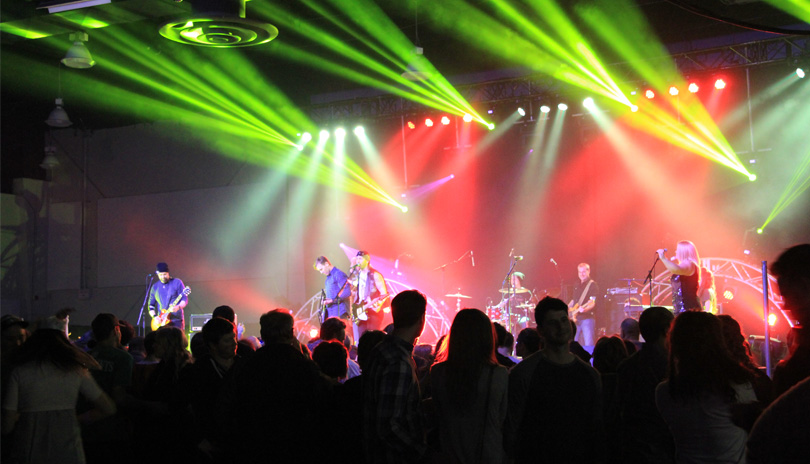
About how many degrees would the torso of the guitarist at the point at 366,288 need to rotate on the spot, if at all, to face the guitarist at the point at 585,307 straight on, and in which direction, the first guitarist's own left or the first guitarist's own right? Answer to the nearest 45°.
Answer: approximately 135° to the first guitarist's own left

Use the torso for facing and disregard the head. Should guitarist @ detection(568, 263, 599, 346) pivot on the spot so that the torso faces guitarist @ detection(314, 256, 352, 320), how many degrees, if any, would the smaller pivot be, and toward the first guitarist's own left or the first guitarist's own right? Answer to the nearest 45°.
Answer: approximately 45° to the first guitarist's own right

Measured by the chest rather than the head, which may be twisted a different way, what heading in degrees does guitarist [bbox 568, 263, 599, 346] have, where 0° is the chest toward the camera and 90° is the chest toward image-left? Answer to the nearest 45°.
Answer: approximately 45°

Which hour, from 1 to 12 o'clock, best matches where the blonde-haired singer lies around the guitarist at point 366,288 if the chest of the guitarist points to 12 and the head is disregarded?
The blonde-haired singer is roughly at 9 o'clock from the guitarist.
